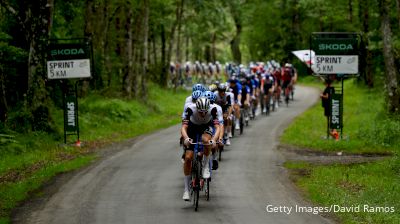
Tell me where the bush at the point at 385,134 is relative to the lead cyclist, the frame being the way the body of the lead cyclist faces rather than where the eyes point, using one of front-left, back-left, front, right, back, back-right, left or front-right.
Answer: back-left

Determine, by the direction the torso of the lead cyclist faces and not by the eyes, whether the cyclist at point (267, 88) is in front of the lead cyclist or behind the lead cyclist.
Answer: behind

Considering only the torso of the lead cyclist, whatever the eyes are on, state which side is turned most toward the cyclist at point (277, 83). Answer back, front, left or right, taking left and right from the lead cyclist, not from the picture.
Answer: back

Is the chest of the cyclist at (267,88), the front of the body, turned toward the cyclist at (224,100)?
yes

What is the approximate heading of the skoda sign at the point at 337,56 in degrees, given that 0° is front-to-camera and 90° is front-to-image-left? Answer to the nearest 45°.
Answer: approximately 0°

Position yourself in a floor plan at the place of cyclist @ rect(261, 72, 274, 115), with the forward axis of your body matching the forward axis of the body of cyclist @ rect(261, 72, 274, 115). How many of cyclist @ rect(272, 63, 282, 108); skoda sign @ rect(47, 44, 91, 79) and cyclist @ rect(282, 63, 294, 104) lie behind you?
2

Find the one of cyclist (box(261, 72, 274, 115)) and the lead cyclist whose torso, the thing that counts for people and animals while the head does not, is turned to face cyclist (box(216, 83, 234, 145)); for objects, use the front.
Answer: cyclist (box(261, 72, 274, 115))

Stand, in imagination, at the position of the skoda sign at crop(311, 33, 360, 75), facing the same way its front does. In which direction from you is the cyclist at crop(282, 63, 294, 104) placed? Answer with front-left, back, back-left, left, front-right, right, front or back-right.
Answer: back

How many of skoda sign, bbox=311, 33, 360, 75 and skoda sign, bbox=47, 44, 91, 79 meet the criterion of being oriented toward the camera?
2

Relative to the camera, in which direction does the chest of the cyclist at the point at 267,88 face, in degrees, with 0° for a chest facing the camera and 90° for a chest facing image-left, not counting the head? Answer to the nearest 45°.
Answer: approximately 0°
